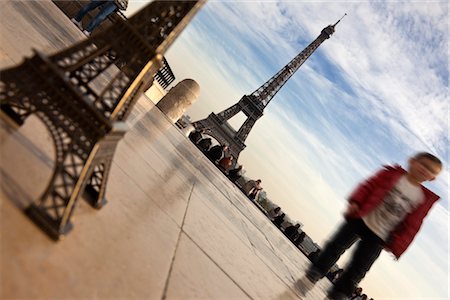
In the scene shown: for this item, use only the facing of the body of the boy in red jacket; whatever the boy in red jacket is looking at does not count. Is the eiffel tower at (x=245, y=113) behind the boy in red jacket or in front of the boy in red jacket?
behind

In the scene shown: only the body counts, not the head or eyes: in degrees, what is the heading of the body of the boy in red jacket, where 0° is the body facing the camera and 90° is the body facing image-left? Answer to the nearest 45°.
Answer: approximately 0°
